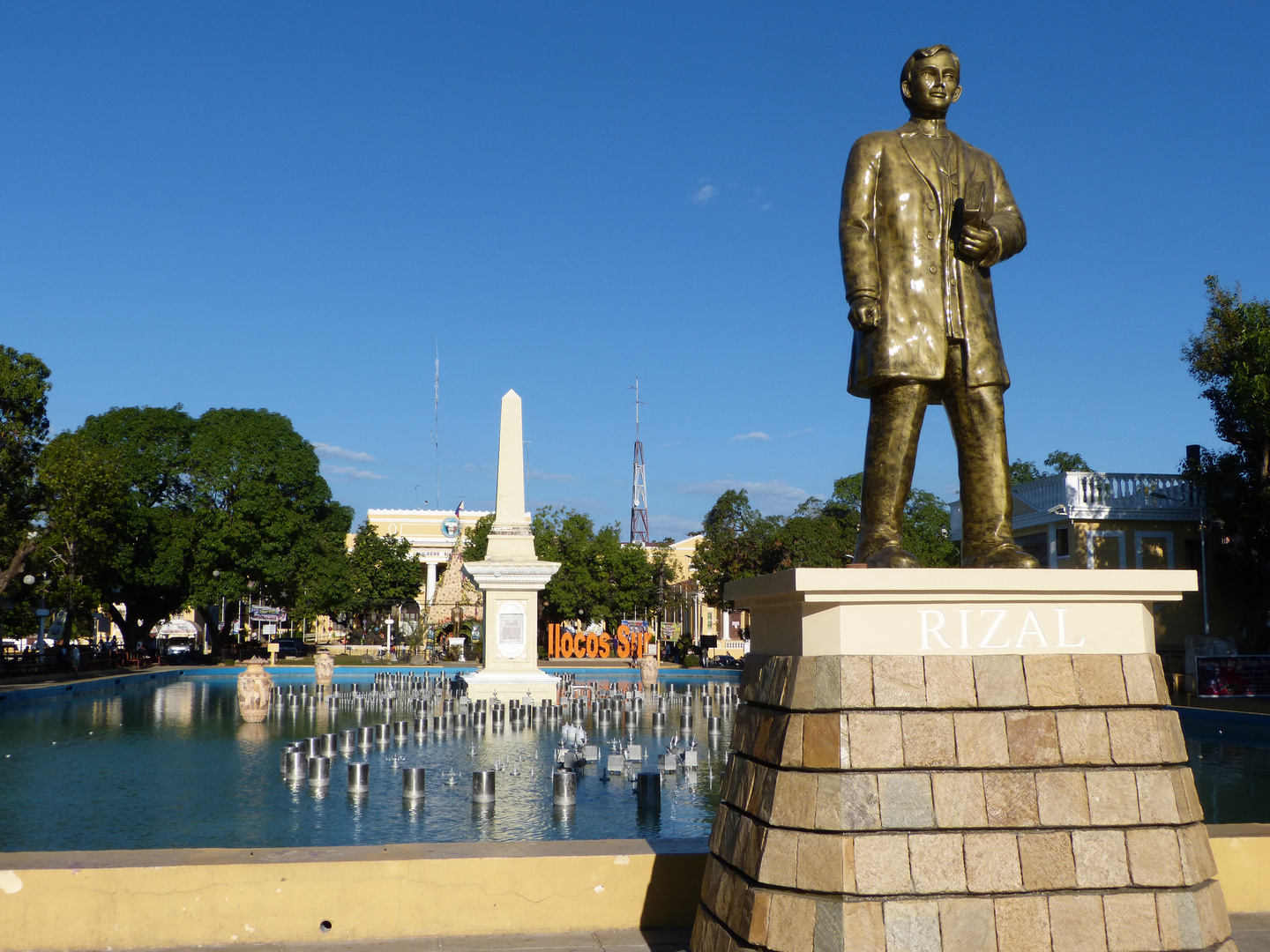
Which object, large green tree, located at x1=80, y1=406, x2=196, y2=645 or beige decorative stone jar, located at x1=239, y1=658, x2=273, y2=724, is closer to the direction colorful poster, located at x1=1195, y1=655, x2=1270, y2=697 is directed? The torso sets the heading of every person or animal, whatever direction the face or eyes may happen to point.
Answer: the beige decorative stone jar

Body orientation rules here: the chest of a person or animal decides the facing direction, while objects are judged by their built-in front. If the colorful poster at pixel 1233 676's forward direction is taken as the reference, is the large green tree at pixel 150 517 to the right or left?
on its right

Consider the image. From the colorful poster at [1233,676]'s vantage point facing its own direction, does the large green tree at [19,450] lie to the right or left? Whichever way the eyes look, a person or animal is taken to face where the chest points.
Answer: on its right

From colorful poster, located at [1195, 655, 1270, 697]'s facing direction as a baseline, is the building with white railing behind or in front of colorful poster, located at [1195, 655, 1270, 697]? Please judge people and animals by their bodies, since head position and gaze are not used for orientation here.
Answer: behind

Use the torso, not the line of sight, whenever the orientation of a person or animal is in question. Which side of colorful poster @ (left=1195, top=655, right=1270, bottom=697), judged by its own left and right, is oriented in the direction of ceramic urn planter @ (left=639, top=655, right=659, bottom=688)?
right

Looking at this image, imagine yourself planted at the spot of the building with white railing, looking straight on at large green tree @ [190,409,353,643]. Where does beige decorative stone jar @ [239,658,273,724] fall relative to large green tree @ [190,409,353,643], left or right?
left

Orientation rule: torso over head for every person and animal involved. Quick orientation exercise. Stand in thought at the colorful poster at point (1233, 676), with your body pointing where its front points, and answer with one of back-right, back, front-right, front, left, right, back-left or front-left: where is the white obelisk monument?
front-right

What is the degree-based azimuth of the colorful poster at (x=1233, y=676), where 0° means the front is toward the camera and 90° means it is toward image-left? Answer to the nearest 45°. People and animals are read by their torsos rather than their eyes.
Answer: approximately 0°
